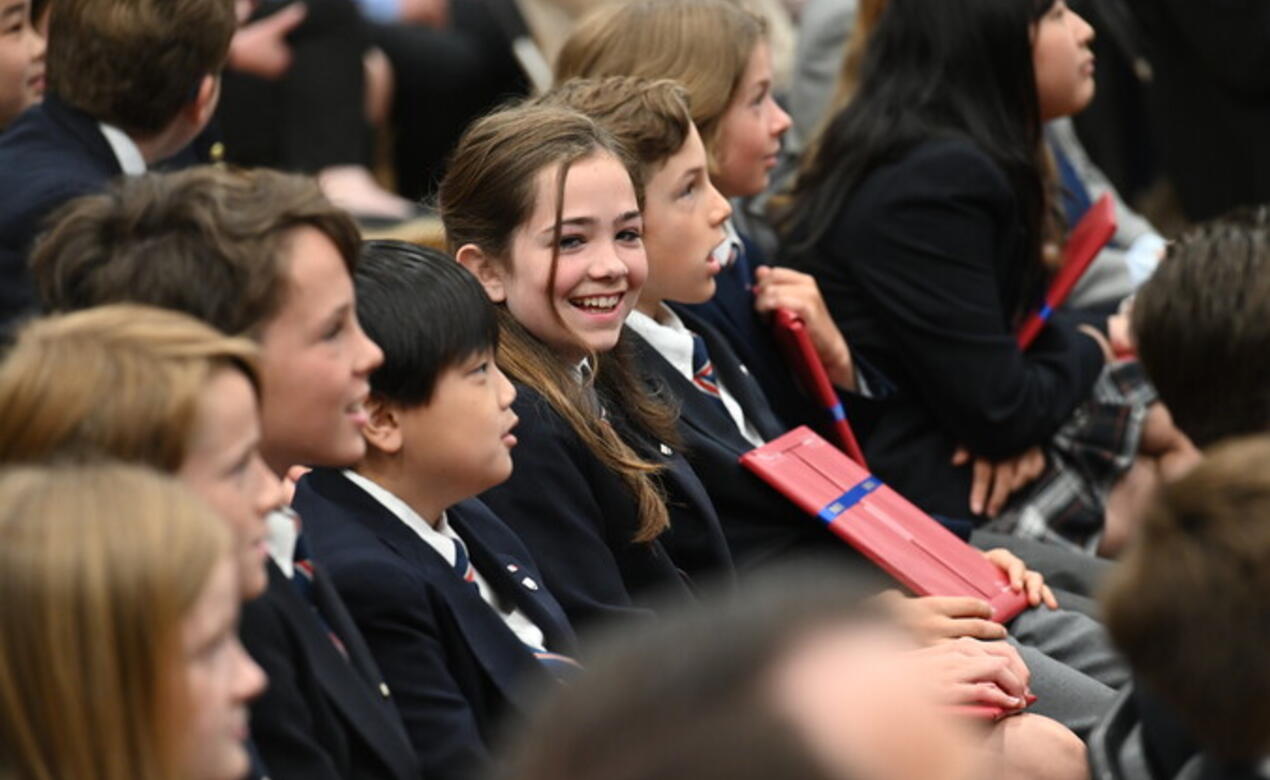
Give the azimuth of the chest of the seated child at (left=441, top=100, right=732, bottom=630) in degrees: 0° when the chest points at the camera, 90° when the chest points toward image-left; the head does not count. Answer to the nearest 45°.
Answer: approximately 315°

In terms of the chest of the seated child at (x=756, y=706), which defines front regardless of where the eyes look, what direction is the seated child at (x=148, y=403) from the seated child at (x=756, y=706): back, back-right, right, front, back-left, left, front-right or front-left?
back-left

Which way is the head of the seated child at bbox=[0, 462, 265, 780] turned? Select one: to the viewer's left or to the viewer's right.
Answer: to the viewer's right

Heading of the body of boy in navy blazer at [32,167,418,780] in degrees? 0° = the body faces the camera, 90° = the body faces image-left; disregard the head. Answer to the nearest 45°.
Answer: approximately 270°

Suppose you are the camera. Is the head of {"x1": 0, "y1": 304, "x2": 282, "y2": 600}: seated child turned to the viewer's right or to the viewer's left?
to the viewer's right

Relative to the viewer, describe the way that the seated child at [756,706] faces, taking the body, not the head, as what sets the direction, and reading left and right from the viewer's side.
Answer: facing to the right of the viewer

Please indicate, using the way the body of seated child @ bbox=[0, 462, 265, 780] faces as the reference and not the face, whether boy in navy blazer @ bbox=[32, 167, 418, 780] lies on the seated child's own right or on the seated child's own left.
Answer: on the seated child's own left

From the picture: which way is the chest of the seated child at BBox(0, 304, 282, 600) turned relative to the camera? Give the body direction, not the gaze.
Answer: to the viewer's right
